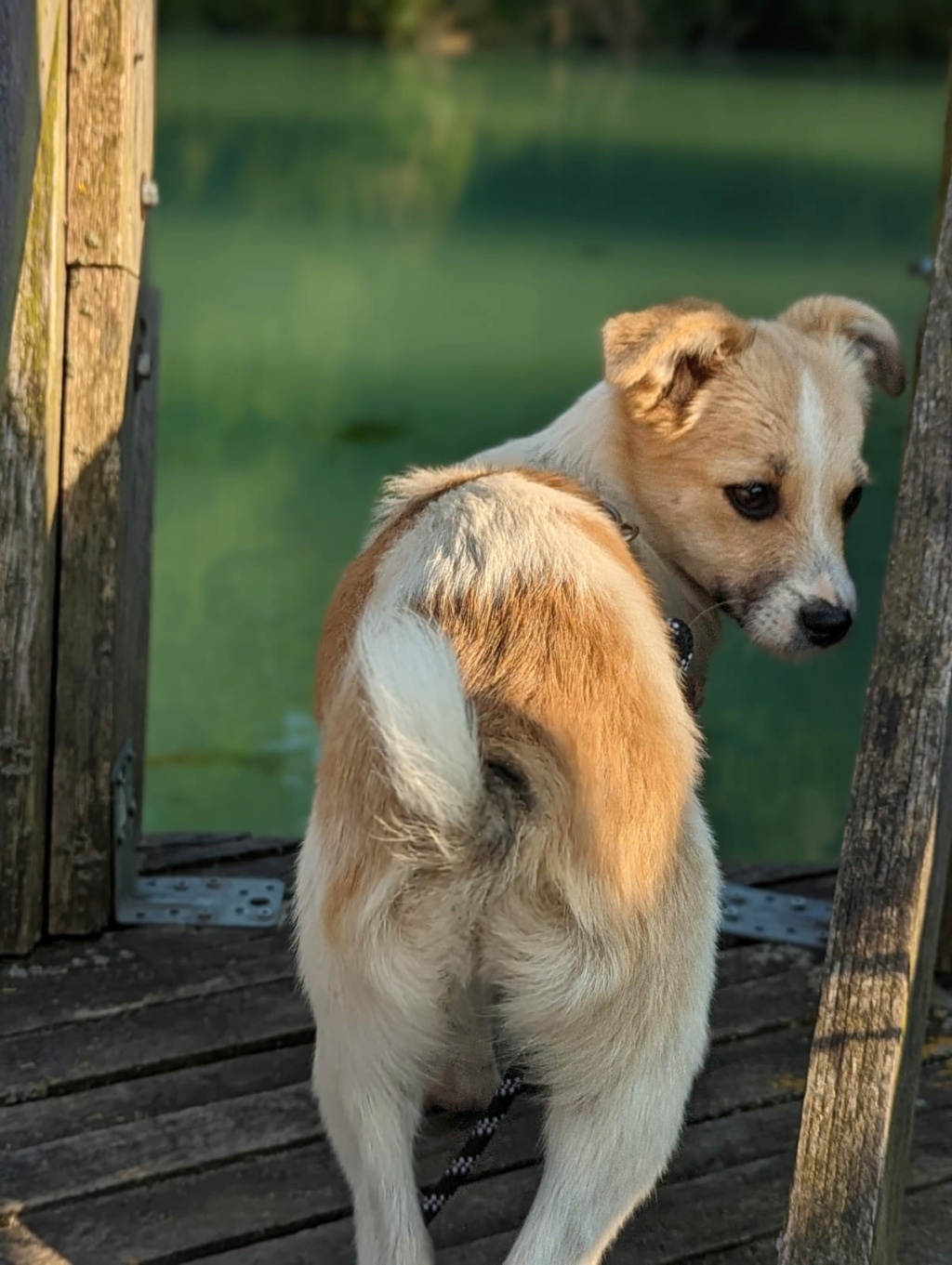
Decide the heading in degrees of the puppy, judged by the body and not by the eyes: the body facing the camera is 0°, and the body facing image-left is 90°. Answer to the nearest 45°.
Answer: approximately 180°

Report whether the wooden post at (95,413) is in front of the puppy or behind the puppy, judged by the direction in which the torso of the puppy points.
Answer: in front

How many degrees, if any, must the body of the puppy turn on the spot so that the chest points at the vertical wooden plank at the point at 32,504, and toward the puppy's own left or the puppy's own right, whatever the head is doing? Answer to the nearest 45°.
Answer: approximately 45° to the puppy's own left

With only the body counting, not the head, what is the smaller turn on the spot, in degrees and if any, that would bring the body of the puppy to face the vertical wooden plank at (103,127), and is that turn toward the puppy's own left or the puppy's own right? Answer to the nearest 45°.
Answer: approximately 45° to the puppy's own left

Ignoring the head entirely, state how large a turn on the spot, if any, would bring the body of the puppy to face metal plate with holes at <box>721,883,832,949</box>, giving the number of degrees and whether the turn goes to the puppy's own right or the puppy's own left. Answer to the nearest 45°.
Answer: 0° — it already faces it

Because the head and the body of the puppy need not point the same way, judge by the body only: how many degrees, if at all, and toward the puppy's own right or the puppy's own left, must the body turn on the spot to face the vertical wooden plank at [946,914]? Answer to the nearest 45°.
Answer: approximately 45° to the puppy's own right

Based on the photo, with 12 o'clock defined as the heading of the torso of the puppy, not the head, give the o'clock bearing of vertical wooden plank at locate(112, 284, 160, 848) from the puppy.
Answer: The vertical wooden plank is roughly at 11 o'clock from the puppy.
